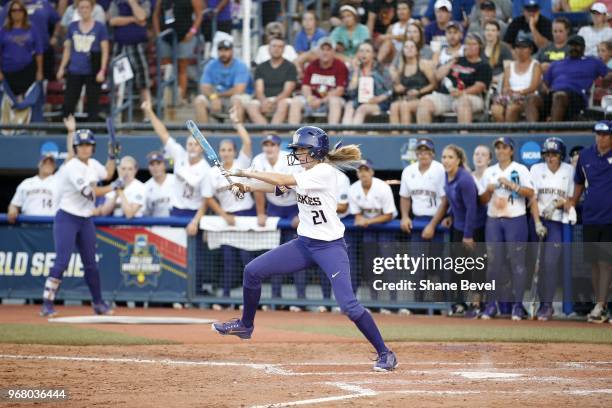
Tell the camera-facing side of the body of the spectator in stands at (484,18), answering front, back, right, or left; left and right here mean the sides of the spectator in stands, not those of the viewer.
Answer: front

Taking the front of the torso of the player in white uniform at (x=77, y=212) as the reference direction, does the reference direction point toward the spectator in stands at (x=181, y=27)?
no

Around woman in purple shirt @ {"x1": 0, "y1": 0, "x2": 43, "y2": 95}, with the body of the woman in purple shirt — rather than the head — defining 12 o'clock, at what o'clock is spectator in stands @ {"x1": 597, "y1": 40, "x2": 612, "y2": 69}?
The spectator in stands is roughly at 10 o'clock from the woman in purple shirt.

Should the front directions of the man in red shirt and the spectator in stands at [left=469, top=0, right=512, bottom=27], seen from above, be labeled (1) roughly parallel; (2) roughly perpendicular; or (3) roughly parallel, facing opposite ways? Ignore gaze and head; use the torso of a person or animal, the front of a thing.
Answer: roughly parallel

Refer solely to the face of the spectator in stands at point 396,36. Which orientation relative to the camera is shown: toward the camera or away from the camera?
toward the camera

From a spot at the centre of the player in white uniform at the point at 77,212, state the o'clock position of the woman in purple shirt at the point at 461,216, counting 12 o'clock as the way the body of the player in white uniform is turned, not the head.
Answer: The woman in purple shirt is roughly at 11 o'clock from the player in white uniform.

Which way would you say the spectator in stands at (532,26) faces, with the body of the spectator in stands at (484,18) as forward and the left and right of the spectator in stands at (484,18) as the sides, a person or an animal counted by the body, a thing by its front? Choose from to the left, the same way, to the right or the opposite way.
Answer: the same way

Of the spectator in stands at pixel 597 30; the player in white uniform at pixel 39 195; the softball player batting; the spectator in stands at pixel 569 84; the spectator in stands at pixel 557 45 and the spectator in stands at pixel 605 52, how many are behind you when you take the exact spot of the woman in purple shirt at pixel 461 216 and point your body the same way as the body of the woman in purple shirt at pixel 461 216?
4

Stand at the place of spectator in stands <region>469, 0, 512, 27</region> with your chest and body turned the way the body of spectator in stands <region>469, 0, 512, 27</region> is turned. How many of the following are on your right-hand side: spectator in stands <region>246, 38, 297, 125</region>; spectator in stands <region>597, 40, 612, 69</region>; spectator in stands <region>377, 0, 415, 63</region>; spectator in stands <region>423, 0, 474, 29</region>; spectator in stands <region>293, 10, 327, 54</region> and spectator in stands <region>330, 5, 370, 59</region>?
5

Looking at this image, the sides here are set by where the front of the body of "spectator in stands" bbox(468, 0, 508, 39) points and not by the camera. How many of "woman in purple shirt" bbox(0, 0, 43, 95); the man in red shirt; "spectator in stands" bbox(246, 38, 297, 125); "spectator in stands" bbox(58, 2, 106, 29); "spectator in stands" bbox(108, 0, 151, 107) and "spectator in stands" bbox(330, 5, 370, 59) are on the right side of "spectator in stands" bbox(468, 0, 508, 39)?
6

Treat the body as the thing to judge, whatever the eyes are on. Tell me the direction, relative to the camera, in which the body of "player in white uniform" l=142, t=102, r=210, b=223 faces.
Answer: toward the camera

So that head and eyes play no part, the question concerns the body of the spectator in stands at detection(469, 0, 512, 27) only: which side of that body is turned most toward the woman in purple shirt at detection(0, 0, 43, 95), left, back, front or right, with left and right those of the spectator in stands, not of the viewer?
right

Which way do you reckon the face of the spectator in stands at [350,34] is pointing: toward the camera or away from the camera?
toward the camera

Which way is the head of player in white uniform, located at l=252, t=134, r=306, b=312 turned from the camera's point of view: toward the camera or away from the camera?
toward the camera

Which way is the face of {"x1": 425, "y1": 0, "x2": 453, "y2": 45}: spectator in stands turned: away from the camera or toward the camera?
toward the camera

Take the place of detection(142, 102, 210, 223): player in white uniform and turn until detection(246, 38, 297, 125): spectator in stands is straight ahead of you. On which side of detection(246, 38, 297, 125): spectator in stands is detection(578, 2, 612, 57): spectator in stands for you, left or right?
right
